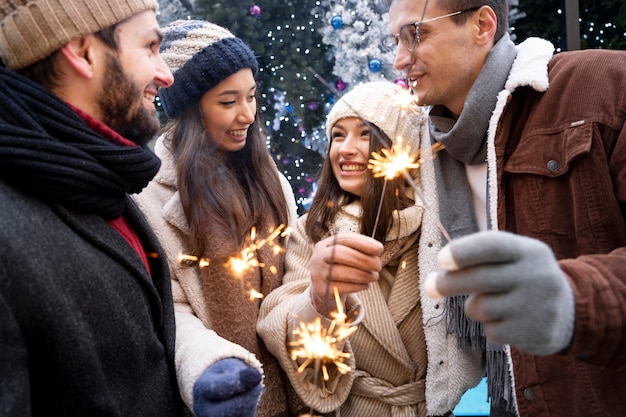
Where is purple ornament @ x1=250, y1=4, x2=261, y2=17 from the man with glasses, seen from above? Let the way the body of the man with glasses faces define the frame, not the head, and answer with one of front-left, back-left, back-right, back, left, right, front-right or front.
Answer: right

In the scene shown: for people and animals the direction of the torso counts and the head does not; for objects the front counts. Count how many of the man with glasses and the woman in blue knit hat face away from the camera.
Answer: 0

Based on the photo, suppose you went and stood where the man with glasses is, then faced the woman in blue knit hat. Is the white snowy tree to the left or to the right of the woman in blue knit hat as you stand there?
right

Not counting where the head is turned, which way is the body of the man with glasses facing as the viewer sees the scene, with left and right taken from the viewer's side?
facing the viewer and to the left of the viewer

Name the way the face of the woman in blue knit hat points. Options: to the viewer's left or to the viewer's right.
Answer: to the viewer's right

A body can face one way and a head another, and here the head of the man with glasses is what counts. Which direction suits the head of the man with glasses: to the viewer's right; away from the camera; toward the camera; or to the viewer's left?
to the viewer's left

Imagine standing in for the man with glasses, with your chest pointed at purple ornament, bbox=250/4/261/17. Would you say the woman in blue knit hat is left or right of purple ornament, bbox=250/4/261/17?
left

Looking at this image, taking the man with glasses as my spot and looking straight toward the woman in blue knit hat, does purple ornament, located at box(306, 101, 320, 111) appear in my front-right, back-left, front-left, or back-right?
front-right

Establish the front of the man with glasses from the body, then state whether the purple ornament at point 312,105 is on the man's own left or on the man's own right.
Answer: on the man's own right

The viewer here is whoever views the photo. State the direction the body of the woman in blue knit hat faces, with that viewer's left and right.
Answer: facing the viewer and to the right of the viewer

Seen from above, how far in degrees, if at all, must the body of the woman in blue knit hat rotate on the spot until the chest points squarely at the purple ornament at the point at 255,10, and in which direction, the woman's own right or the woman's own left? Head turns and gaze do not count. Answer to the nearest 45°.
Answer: approximately 135° to the woman's own left
